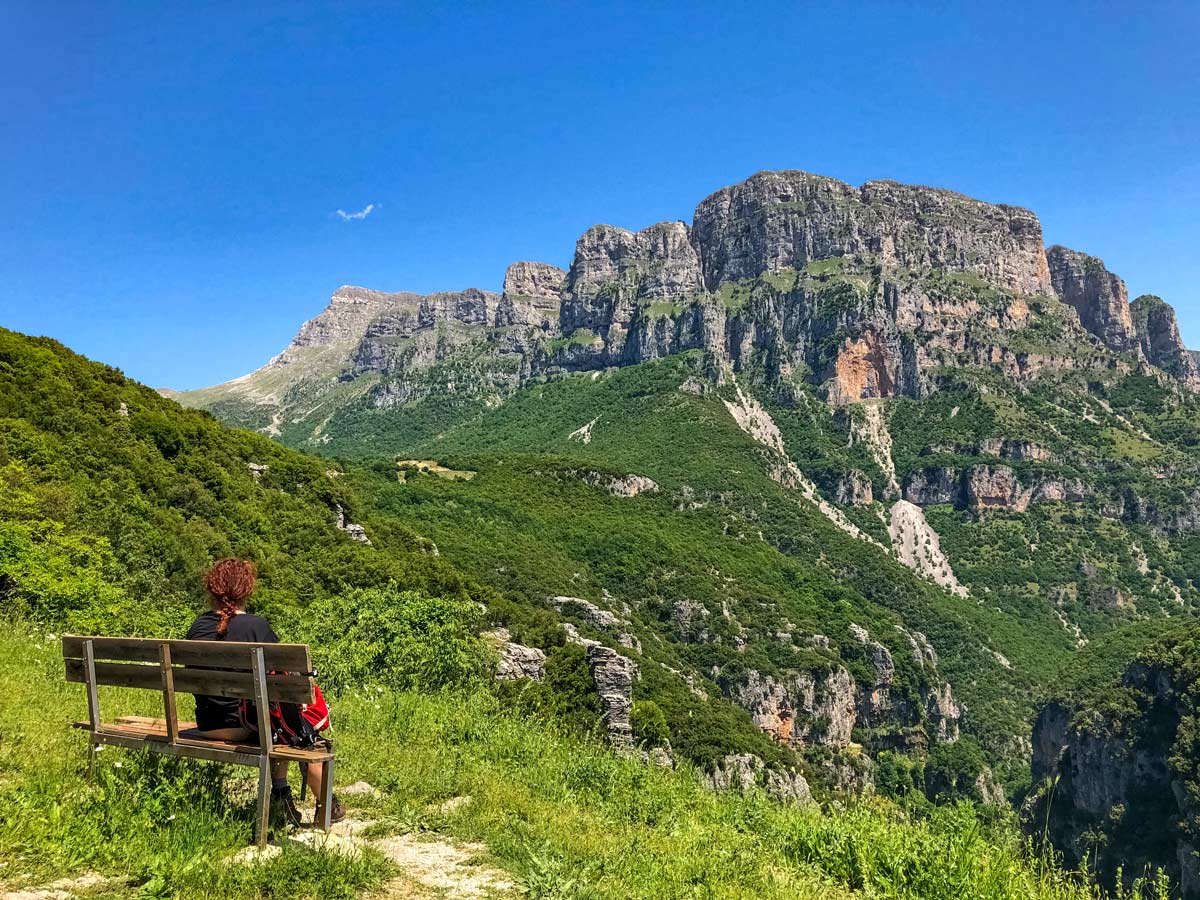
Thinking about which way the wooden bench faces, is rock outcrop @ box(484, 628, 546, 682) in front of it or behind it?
in front

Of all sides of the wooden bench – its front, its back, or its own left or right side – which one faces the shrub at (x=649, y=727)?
front

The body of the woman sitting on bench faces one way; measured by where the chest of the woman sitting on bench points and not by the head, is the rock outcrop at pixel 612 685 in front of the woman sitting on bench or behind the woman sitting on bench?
in front

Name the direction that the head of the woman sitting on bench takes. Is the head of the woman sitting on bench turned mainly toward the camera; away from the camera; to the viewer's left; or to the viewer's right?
away from the camera

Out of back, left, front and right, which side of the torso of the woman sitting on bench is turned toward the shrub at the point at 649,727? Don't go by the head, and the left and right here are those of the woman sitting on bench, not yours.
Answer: front

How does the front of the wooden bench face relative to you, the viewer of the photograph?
facing away from the viewer and to the right of the viewer

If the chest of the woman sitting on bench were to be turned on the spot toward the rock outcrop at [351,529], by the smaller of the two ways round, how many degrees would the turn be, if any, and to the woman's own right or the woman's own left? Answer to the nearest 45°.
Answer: approximately 45° to the woman's own left

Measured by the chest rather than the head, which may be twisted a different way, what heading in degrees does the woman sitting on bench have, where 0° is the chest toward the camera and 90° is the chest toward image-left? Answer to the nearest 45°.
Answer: approximately 225°

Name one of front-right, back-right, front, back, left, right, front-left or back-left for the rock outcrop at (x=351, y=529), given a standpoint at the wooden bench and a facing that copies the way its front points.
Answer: front-left

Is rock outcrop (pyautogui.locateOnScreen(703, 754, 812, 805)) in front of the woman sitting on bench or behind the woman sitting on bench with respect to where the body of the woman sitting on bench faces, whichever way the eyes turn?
in front
